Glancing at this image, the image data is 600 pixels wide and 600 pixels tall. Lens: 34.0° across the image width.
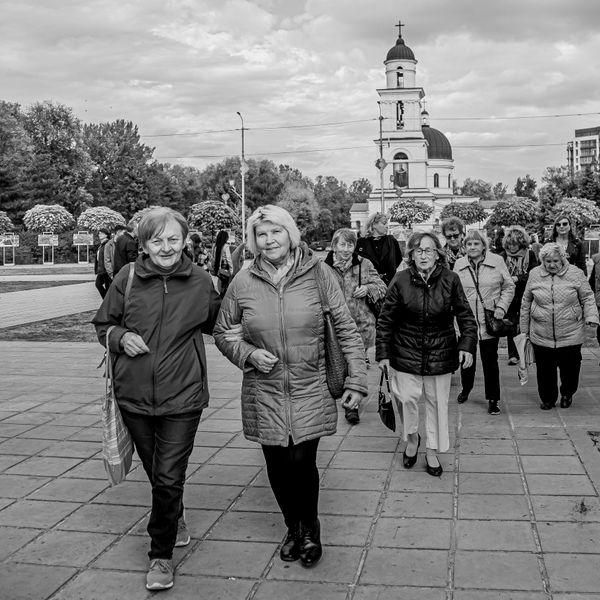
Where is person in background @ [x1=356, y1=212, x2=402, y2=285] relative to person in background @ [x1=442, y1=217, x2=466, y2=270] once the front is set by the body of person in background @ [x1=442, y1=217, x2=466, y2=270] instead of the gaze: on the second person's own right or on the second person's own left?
on the second person's own right

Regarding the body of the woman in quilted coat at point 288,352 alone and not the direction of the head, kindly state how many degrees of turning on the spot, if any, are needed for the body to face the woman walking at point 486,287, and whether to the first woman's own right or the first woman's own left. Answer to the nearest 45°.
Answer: approximately 135° to the first woman's own left

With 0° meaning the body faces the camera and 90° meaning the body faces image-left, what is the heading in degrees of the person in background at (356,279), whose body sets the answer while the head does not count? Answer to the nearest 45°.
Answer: approximately 0°

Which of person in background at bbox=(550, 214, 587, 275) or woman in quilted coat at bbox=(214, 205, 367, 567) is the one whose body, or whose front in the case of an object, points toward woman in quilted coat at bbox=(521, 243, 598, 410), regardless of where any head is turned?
the person in background

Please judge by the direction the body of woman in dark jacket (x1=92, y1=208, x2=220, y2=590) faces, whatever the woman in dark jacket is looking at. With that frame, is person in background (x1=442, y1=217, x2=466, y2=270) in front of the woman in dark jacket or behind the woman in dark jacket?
behind

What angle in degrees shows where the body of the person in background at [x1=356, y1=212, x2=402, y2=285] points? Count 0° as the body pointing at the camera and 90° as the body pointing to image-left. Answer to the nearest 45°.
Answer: approximately 0°

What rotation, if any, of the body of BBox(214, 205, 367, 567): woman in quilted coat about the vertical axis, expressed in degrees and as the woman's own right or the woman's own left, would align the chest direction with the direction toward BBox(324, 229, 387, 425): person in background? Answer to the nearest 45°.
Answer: approximately 180°

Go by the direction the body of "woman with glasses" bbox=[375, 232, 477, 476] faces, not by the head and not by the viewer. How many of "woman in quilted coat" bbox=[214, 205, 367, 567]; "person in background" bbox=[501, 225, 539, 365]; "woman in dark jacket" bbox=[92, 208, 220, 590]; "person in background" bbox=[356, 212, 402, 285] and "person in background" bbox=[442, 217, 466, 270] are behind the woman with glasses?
3
